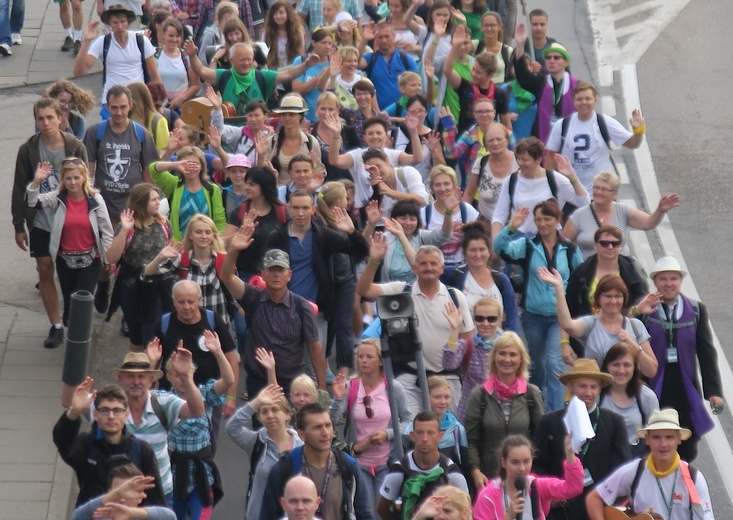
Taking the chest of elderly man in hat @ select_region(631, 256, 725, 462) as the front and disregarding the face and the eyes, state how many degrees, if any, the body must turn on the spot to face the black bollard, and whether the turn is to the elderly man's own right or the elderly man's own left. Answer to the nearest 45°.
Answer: approximately 45° to the elderly man's own right

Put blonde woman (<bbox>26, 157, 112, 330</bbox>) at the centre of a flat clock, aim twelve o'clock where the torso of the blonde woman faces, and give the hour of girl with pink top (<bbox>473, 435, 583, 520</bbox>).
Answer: The girl with pink top is roughly at 11 o'clock from the blonde woman.

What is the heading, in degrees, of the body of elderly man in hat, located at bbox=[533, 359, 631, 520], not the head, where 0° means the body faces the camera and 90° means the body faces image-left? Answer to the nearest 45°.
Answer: approximately 0°

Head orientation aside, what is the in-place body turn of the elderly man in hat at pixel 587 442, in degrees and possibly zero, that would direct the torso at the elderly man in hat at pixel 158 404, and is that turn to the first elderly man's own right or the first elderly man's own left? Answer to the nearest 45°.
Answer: approximately 90° to the first elderly man's own right

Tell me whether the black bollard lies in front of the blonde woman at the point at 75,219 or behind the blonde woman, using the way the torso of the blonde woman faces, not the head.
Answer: in front

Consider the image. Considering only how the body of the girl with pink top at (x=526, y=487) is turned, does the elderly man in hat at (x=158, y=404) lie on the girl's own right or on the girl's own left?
on the girl's own right
